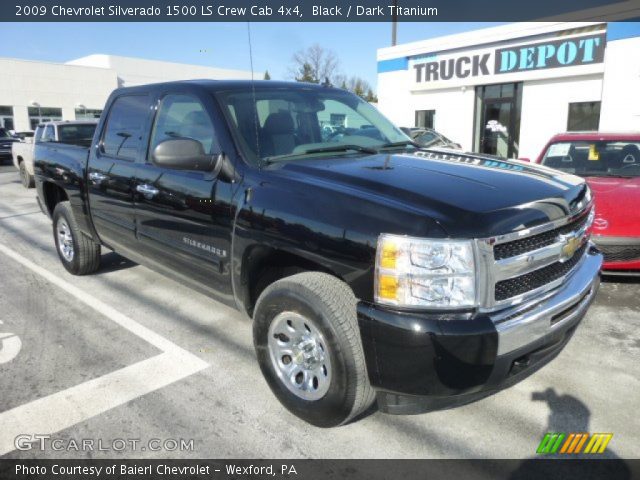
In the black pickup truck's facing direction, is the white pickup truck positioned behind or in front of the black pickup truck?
behind

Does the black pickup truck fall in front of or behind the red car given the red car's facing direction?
in front

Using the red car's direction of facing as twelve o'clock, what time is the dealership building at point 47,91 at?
The dealership building is roughly at 4 o'clock from the red car.

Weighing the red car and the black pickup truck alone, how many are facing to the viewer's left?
0

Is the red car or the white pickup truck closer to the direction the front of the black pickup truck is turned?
the red car

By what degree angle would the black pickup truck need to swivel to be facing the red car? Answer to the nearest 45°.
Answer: approximately 90° to its left

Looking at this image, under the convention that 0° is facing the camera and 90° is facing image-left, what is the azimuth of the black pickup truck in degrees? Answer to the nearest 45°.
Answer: approximately 315°

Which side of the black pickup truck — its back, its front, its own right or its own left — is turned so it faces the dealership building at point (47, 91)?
back

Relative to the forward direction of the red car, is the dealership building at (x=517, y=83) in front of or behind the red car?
behind

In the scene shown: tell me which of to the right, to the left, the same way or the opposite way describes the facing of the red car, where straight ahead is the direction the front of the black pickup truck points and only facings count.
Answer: to the right

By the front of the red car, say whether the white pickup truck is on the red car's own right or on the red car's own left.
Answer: on the red car's own right
